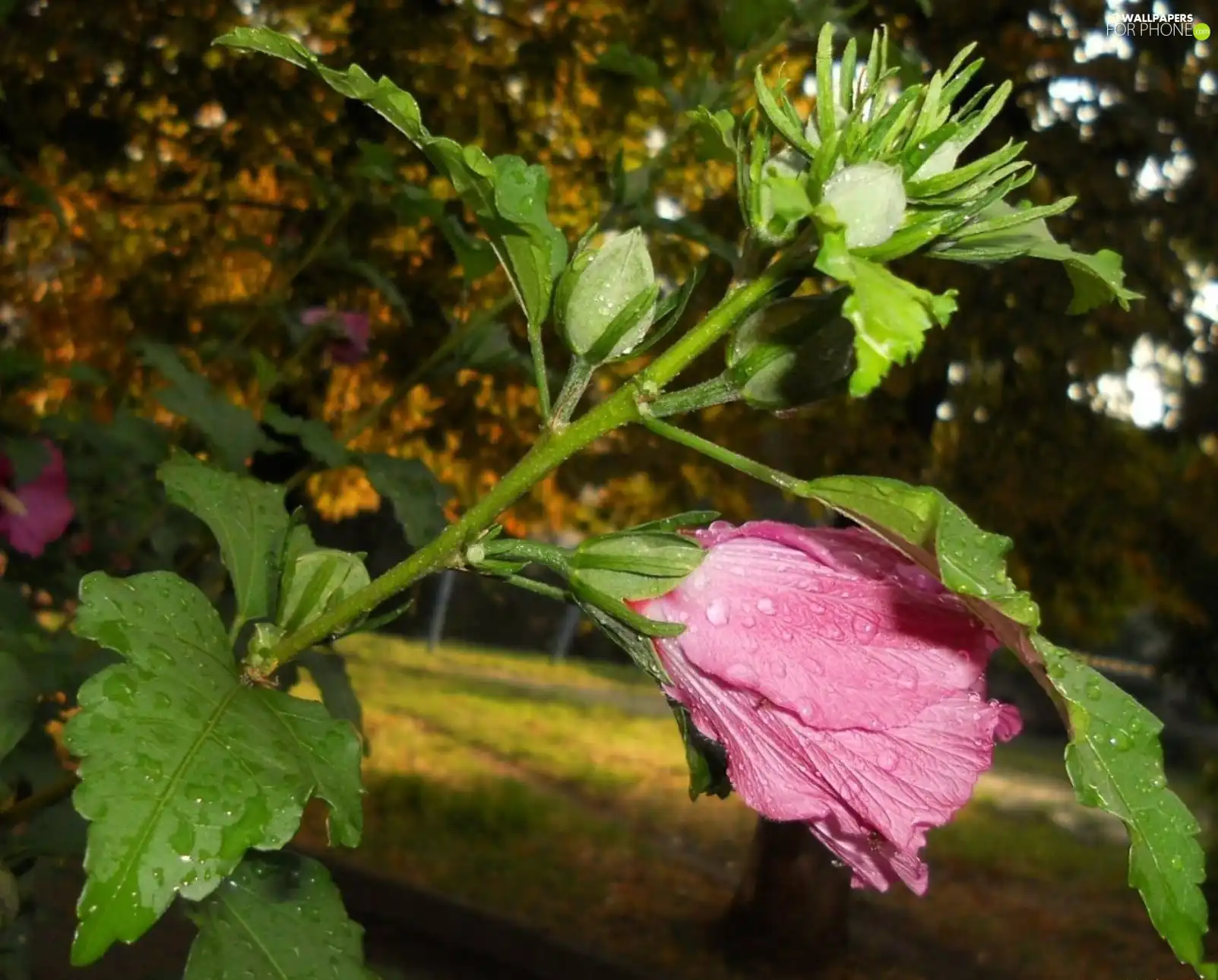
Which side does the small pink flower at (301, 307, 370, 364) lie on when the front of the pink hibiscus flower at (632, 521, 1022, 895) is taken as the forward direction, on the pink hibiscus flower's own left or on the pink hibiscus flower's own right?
on the pink hibiscus flower's own left

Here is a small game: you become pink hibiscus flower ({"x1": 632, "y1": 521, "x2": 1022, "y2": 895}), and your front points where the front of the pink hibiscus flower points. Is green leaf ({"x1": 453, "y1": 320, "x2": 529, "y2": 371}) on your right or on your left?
on your left

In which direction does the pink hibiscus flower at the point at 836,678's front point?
to the viewer's right

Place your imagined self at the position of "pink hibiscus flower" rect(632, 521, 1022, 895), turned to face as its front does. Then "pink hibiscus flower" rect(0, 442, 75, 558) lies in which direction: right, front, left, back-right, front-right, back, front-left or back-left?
back-left
